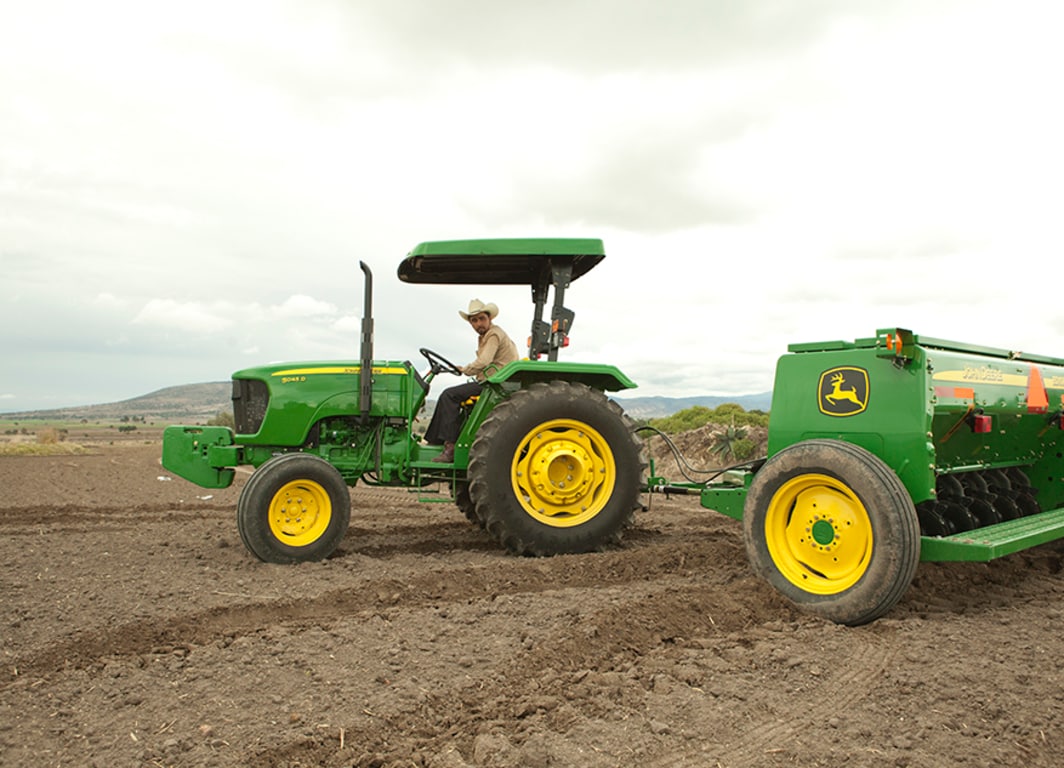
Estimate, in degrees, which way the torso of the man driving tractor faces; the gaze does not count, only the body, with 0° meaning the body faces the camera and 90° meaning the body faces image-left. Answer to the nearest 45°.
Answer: approximately 90°

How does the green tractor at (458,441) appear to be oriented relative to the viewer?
to the viewer's left

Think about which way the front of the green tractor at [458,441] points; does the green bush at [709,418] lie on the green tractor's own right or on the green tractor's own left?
on the green tractor's own right

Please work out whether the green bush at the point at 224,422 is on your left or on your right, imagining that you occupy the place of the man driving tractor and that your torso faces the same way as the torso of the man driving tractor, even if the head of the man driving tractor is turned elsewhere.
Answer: on your right

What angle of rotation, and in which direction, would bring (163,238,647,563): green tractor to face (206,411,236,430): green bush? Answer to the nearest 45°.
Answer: approximately 90° to its right

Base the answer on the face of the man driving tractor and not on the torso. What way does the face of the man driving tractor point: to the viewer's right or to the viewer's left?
to the viewer's left

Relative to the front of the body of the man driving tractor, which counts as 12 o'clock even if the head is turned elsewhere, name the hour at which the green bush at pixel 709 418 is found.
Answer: The green bush is roughly at 4 o'clock from the man driving tractor.
